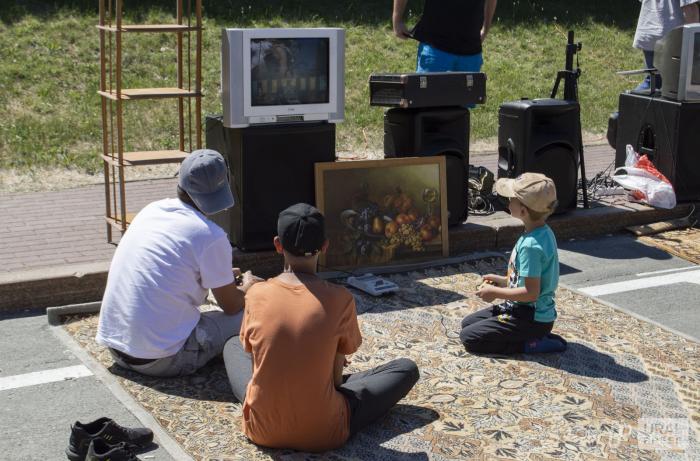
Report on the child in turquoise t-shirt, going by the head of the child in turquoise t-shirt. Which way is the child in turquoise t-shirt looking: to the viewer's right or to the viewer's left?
to the viewer's left

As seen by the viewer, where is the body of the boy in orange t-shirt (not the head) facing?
away from the camera

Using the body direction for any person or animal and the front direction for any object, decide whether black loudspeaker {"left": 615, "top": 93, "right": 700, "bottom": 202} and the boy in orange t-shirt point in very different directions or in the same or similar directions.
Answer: very different directions

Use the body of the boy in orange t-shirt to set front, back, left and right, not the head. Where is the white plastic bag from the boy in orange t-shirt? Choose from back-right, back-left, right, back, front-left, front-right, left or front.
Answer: front-right

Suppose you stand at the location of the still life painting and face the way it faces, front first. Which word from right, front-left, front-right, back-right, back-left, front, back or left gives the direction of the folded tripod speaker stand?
back-left

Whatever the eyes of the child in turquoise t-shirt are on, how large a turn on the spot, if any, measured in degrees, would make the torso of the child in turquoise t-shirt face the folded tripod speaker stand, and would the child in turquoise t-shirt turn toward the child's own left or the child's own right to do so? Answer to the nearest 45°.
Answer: approximately 90° to the child's own right

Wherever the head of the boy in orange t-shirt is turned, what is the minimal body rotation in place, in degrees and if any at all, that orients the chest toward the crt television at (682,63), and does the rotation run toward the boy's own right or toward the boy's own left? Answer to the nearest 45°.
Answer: approximately 45° to the boy's own right

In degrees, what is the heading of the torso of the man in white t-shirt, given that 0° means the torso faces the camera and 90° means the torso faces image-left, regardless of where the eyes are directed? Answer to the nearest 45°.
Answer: approximately 225°

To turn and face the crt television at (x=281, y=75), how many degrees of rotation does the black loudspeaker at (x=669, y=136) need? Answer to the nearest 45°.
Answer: approximately 90° to its right

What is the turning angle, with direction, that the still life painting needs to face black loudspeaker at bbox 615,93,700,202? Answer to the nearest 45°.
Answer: approximately 135° to its left

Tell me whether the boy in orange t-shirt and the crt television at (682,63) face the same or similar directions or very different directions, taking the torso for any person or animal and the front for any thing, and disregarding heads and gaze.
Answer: very different directions

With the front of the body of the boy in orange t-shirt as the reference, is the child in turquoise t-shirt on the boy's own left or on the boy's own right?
on the boy's own right

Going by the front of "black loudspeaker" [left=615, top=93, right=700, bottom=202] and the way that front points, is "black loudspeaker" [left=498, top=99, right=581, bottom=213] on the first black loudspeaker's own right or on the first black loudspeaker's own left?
on the first black loudspeaker's own right

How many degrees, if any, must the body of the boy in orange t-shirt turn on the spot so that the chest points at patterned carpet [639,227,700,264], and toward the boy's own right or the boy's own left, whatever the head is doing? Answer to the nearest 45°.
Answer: approximately 45° to the boy's own right

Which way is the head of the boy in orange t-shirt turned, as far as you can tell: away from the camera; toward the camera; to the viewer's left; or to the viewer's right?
away from the camera

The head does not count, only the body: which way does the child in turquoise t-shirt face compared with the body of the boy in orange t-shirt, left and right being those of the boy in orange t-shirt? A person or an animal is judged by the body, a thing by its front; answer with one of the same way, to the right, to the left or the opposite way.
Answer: to the left

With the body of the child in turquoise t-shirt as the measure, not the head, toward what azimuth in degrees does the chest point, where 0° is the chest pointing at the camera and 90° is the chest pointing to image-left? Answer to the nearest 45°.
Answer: approximately 90°

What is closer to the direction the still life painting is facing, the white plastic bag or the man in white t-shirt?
the man in white t-shirt

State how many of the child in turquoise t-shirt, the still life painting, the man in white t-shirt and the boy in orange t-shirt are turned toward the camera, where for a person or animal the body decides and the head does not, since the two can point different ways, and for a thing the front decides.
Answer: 1

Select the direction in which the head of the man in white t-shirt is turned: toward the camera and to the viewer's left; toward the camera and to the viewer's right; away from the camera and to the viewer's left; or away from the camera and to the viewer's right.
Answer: away from the camera and to the viewer's right
